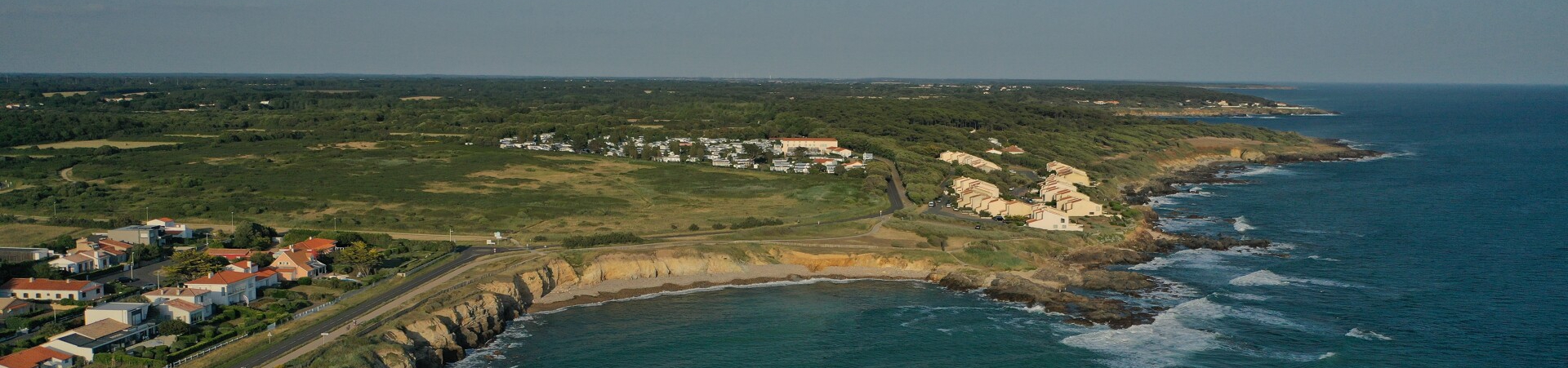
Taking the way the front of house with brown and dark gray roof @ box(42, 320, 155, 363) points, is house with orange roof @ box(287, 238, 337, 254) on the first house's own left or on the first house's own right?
on the first house's own left

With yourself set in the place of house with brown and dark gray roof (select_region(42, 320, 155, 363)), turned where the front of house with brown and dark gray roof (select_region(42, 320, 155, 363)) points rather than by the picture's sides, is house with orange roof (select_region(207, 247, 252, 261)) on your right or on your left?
on your left

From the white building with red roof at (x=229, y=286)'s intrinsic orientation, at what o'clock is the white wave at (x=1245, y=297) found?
The white wave is roughly at 11 o'clock from the white building with red roof.

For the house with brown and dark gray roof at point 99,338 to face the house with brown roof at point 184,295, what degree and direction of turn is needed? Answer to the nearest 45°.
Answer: approximately 90° to its left

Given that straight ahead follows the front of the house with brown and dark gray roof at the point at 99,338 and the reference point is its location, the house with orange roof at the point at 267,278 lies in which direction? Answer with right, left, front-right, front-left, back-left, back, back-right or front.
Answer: left

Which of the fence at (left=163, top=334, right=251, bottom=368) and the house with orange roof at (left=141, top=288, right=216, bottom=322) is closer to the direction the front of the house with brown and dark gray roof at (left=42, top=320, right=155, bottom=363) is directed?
the fence

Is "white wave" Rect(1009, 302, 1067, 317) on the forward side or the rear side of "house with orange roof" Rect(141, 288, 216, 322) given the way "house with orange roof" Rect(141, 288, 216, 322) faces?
on the forward side

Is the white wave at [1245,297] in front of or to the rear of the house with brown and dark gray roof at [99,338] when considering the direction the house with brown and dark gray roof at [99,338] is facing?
in front

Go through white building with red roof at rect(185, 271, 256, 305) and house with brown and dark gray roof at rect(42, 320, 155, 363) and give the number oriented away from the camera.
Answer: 0

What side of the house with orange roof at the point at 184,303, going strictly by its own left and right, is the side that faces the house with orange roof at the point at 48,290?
back

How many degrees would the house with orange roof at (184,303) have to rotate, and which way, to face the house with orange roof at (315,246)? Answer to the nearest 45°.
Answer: approximately 90° to its left
